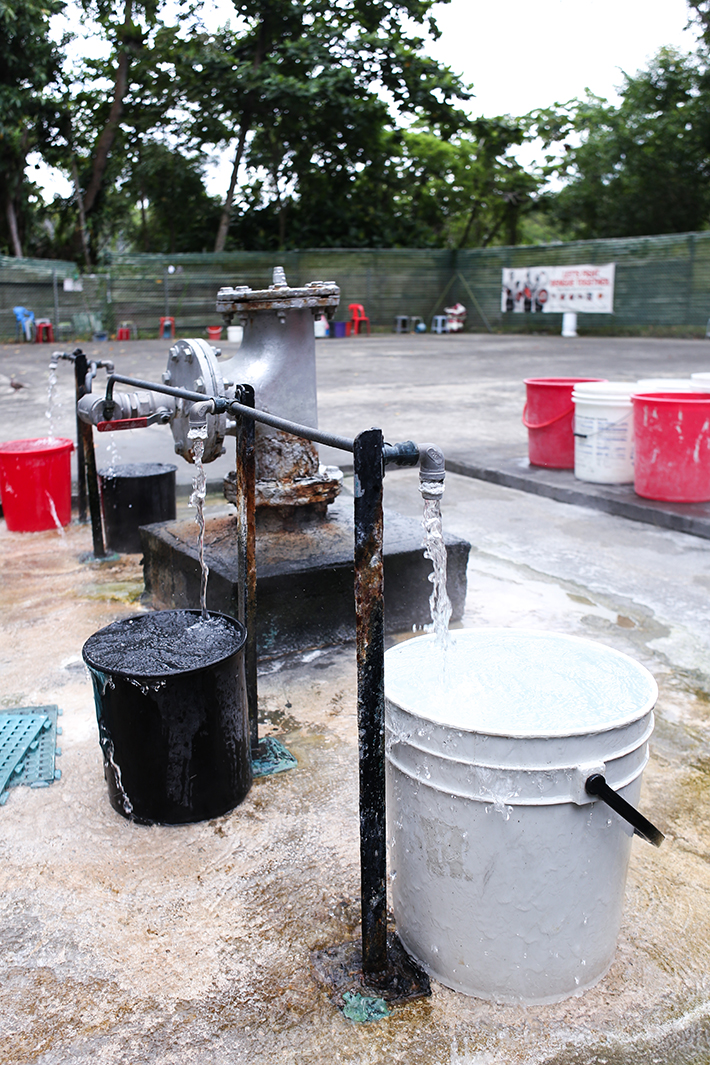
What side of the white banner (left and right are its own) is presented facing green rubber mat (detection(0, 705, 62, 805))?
front

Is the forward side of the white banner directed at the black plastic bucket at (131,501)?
yes

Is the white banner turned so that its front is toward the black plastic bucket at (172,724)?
yes

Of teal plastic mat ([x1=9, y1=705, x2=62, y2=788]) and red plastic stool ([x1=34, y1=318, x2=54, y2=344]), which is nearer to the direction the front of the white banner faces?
the teal plastic mat

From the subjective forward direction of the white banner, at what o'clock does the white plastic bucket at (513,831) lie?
The white plastic bucket is roughly at 12 o'clock from the white banner.

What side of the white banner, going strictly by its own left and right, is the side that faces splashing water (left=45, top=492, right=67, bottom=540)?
front

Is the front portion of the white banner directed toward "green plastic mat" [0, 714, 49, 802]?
yes

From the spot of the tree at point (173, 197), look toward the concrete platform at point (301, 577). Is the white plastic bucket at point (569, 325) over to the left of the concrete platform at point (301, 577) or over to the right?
left

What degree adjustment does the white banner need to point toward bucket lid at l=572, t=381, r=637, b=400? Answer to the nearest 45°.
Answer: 0° — it already faces it

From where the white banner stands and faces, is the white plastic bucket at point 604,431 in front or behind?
in front

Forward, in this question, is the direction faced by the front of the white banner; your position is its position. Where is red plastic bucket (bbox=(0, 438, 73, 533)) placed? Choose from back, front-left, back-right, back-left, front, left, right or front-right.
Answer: front

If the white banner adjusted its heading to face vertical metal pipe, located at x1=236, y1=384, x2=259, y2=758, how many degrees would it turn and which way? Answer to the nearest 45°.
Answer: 0° — it already faces it

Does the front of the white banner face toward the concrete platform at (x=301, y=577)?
yes

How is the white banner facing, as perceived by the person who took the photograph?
facing the viewer

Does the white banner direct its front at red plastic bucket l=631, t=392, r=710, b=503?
yes

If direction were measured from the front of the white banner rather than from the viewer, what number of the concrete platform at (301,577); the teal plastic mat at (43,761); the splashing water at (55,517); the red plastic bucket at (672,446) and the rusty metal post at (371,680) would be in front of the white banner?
5

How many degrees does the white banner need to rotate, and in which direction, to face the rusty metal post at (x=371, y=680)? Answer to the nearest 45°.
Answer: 0° — it already faces it

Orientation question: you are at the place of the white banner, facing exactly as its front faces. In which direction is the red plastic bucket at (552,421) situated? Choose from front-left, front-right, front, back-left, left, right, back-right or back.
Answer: front
